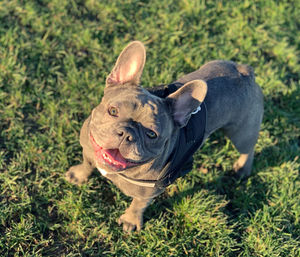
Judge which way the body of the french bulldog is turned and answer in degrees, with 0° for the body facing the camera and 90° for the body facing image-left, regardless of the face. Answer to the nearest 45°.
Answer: approximately 45°
